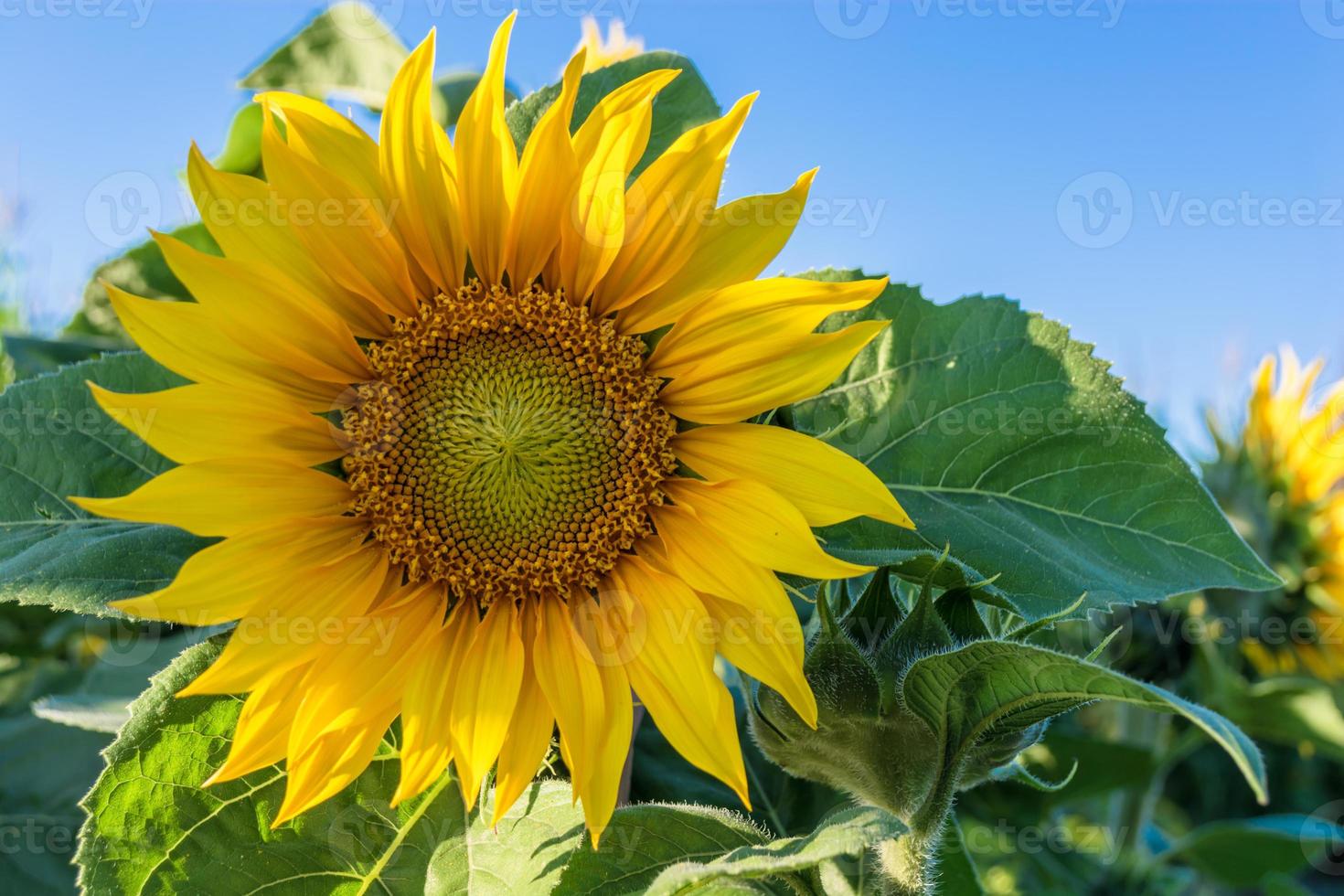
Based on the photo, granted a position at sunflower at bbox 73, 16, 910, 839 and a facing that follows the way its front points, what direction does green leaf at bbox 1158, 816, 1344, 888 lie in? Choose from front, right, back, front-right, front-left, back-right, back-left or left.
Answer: back-left

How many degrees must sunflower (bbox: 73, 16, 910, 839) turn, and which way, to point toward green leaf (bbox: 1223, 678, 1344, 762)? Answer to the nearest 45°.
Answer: approximately 135° to its left

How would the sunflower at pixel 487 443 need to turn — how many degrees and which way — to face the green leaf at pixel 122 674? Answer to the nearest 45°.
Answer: approximately 135° to its right

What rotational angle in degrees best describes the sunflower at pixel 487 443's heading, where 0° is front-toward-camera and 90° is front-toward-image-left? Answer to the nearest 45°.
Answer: approximately 0°

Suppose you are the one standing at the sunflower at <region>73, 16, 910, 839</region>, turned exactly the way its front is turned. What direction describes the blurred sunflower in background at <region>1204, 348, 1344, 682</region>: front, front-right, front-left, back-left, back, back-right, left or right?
back-left
